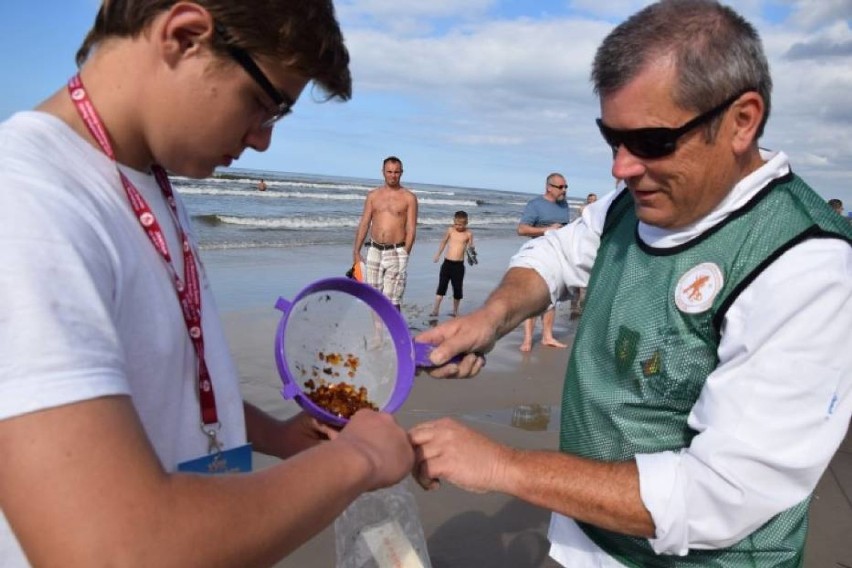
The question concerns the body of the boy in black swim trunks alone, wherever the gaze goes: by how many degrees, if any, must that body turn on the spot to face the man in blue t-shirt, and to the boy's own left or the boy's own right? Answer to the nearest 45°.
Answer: approximately 45° to the boy's own left

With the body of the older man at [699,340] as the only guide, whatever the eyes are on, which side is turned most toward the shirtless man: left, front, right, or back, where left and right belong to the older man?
right

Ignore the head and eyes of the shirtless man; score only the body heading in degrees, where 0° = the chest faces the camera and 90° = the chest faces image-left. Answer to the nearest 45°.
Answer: approximately 0°

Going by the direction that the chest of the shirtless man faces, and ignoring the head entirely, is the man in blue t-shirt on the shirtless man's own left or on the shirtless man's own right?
on the shirtless man's own left

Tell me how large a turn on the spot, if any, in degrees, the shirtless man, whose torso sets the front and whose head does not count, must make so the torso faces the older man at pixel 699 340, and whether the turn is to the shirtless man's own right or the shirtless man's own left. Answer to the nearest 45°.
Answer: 0° — they already face them

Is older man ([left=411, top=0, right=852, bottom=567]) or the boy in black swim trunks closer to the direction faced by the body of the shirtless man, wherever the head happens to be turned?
the older man

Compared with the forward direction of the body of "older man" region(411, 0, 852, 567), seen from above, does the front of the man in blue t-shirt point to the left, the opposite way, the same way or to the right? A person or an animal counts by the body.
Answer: to the left

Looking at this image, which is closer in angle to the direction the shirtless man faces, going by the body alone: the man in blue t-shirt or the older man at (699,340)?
the older man

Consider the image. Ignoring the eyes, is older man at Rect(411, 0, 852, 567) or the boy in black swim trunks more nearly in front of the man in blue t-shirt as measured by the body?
the older man
